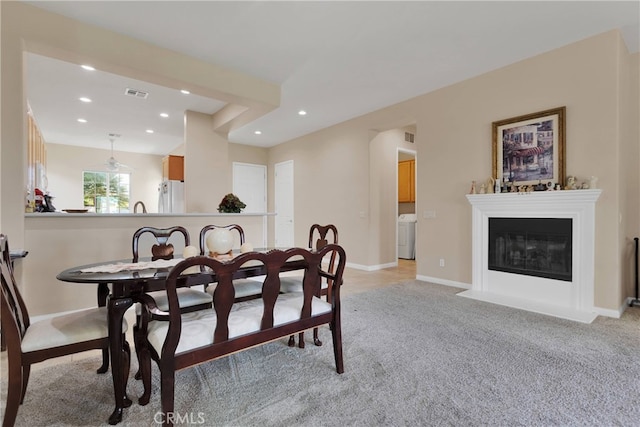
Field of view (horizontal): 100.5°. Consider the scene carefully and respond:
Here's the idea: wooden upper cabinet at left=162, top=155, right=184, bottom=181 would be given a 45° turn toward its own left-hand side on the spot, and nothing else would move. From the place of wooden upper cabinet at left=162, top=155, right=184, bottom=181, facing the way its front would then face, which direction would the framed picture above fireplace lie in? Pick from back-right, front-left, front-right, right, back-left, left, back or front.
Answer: left

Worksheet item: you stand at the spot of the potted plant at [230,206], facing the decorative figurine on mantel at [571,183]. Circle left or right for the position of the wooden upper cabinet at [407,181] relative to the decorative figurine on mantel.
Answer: left

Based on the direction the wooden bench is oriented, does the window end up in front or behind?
in front

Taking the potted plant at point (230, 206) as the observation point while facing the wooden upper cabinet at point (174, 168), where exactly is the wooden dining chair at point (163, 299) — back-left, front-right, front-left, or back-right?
back-left

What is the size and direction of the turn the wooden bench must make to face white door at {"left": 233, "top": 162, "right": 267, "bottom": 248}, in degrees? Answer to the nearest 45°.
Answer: approximately 45° to its right

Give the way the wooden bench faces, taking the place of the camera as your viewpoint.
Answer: facing away from the viewer and to the left of the viewer

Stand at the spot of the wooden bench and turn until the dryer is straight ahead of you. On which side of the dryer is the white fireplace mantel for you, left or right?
right

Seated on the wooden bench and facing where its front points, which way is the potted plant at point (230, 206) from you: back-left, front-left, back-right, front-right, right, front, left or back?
front-right

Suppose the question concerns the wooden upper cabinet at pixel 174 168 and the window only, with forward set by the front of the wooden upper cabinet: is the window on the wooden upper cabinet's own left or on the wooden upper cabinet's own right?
on the wooden upper cabinet's own right

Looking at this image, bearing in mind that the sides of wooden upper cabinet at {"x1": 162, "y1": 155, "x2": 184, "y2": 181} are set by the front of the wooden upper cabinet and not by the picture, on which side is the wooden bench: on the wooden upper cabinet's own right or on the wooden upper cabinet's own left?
on the wooden upper cabinet's own left

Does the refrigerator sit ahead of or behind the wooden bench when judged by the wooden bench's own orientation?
ahead
